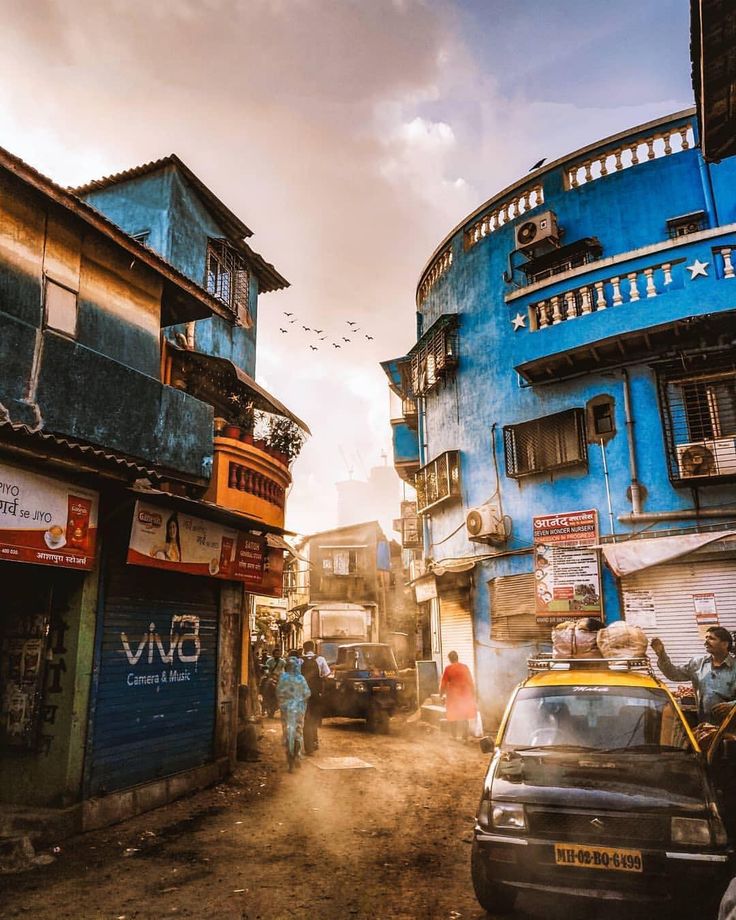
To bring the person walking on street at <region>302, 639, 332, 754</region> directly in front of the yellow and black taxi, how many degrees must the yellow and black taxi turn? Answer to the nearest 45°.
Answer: approximately 135° to its right

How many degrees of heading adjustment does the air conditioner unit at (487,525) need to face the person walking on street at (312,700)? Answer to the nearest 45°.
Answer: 0° — it already faces them

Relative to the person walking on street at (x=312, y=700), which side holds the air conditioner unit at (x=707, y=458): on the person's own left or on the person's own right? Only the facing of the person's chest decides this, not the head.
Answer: on the person's own right

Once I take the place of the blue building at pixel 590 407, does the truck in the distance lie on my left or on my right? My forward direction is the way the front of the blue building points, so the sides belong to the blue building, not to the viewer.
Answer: on my right

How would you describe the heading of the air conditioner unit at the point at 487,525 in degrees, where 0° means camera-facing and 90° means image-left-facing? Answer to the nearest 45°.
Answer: approximately 45°

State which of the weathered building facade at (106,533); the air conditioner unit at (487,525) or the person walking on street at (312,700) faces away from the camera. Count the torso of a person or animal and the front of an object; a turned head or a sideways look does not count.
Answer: the person walking on street

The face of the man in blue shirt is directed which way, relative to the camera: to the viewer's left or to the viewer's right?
to the viewer's left

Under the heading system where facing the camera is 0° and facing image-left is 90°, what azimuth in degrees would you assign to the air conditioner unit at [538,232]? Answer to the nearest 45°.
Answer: approximately 45°

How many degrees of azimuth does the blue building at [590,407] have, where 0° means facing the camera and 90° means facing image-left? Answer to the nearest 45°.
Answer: approximately 45°

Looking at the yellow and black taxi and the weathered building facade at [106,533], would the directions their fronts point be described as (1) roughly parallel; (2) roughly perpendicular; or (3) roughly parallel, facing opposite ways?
roughly perpendicular

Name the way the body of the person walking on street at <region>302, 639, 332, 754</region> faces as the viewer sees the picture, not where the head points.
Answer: away from the camera

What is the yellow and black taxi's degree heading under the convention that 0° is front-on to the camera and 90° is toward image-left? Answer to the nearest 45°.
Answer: approximately 0°

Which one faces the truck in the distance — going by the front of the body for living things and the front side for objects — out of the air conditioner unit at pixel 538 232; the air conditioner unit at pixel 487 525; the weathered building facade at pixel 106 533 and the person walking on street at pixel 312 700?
the person walking on street

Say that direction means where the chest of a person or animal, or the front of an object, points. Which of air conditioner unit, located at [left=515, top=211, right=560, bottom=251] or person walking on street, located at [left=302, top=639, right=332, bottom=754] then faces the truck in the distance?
the person walking on street

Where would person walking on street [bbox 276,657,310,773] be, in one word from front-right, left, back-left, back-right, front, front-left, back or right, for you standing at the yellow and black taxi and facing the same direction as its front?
back-right
